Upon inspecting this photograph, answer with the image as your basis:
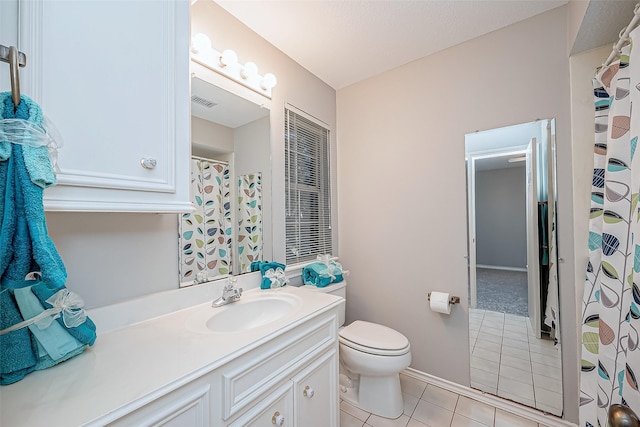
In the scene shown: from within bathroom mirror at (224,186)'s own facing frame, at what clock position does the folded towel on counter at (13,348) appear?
The folded towel on counter is roughly at 3 o'clock from the bathroom mirror.

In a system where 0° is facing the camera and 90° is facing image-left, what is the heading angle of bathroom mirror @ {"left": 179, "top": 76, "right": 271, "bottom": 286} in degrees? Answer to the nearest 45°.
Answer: approximately 315°

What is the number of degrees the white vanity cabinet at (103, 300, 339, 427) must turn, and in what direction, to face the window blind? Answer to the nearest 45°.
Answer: approximately 90° to its left

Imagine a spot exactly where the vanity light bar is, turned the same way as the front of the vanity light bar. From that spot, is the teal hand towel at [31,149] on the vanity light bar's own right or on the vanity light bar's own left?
on the vanity light bar's own right

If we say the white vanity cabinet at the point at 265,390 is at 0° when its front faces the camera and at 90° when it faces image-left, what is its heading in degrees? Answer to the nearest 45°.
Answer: approximately 315°

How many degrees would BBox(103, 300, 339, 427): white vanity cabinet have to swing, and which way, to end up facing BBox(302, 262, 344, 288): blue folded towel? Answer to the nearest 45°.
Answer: approximately 90° to its left

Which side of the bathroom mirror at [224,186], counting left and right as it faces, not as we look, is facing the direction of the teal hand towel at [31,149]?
right

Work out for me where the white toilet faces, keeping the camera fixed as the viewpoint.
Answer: facing the viewer and to the right of the viewer

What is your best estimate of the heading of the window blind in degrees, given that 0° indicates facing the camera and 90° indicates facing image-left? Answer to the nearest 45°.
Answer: approximately 315°
